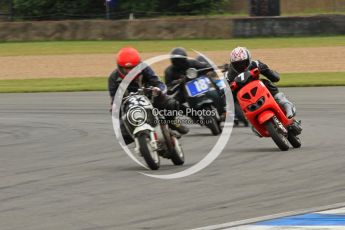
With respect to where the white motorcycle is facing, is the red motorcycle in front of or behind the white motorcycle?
behind

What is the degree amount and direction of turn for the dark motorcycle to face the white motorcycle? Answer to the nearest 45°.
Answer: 0° — it already faces it

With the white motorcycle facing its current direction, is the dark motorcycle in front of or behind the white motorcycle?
behind

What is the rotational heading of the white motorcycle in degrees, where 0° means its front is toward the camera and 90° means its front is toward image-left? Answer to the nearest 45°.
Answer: approximately 45°
